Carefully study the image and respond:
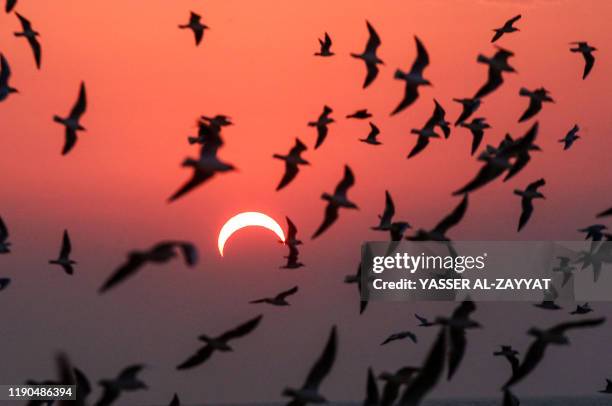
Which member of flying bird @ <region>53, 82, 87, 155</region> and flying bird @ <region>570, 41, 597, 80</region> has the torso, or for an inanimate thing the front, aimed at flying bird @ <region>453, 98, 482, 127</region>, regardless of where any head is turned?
flying bird @ <region>53, 82, 87, 155</region>

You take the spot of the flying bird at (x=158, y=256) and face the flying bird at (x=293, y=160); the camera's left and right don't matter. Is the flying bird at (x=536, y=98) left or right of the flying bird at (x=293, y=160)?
right

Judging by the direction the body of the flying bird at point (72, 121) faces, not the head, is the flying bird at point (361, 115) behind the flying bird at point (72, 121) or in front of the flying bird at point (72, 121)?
in front
